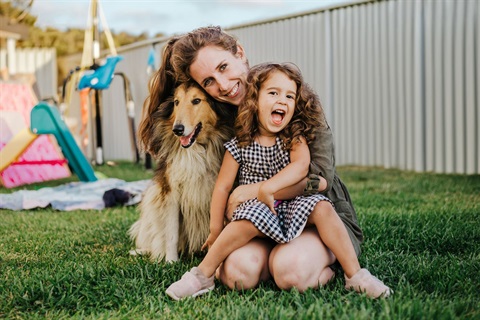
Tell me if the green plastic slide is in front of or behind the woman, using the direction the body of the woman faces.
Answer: behind

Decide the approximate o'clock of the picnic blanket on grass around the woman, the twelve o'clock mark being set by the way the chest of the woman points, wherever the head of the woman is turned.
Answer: The picnic blanket on grass is roughly at 5 o'clock from the woman.

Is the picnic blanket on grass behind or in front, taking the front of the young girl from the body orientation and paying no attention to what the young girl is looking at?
behind

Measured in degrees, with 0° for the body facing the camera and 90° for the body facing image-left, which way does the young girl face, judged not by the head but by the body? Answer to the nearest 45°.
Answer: approximately 0°

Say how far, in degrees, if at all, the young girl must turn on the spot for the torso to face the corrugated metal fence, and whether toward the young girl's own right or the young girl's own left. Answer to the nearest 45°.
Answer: approximately 180°

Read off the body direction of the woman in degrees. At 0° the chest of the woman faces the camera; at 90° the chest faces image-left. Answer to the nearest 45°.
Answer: approximately 0°
